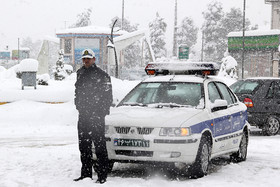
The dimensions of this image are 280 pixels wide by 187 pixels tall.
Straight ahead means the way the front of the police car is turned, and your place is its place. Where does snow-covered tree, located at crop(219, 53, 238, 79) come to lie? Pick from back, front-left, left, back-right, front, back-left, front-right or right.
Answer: back-right

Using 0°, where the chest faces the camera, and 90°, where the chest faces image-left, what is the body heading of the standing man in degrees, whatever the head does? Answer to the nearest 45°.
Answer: approximately 45°

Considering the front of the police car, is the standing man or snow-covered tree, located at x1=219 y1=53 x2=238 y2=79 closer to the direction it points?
the standing man

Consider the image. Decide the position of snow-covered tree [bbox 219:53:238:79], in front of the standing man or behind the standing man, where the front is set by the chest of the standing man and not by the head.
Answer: behind
